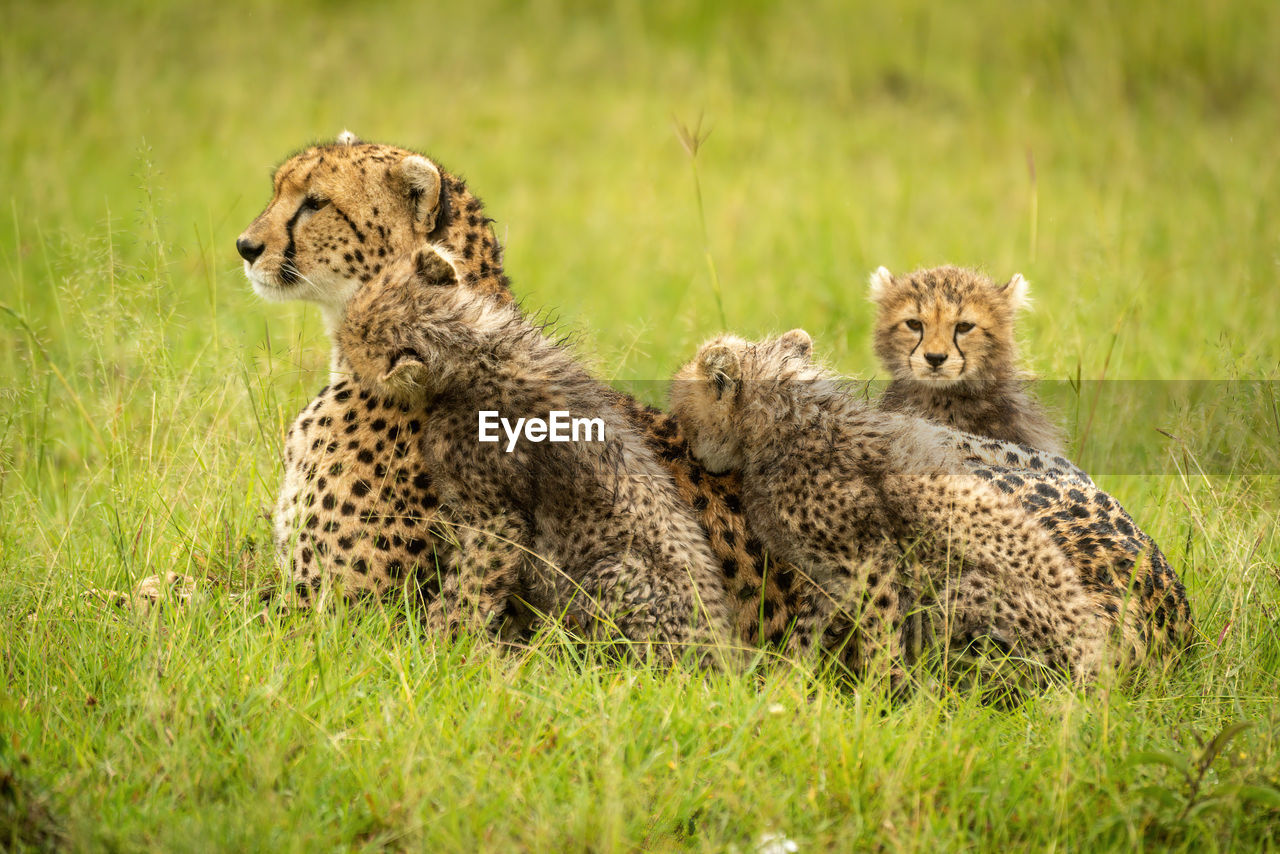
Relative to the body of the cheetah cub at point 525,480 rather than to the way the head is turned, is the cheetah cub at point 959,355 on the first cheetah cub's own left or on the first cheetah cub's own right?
on the first cheetah cub's own right

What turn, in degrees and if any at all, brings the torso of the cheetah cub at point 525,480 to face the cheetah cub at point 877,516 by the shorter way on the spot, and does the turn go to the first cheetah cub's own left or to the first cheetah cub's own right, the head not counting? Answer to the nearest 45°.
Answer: approximately 135° to the first cheetah cub's own right

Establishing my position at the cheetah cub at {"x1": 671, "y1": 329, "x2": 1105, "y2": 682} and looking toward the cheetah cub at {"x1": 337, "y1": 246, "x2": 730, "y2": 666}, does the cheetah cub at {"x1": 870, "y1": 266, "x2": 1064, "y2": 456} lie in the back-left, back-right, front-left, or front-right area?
back-right

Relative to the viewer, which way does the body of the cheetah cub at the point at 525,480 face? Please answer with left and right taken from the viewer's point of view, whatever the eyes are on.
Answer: facing away from the viewer and to the left of the viewer

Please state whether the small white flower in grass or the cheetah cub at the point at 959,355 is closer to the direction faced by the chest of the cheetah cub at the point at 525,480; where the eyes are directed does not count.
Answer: the cheetah cub

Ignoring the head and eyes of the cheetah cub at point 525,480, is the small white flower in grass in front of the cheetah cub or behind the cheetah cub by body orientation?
behind
